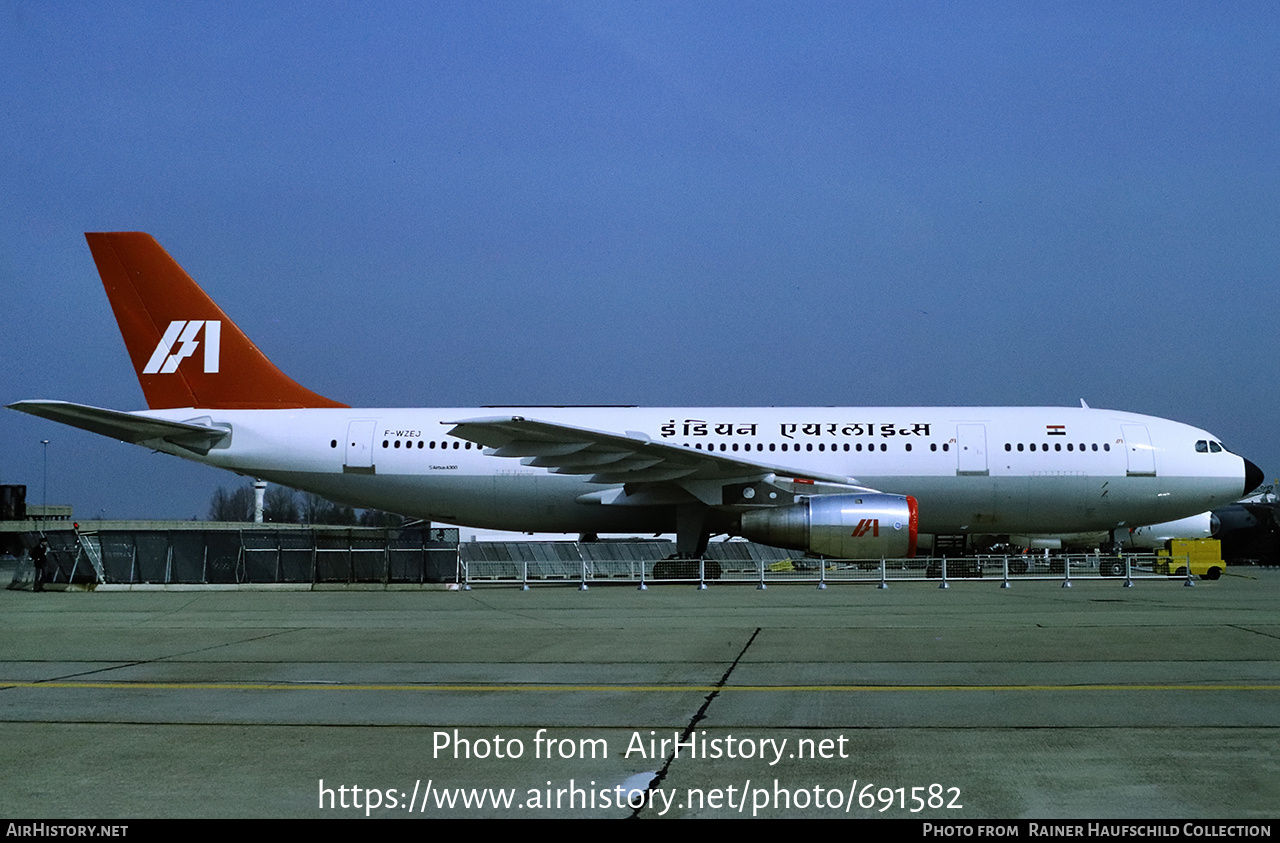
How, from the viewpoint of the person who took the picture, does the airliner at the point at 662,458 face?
facing to the right of the viewer

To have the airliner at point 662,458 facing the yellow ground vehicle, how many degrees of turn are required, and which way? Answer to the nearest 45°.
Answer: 0° — it already faces it
